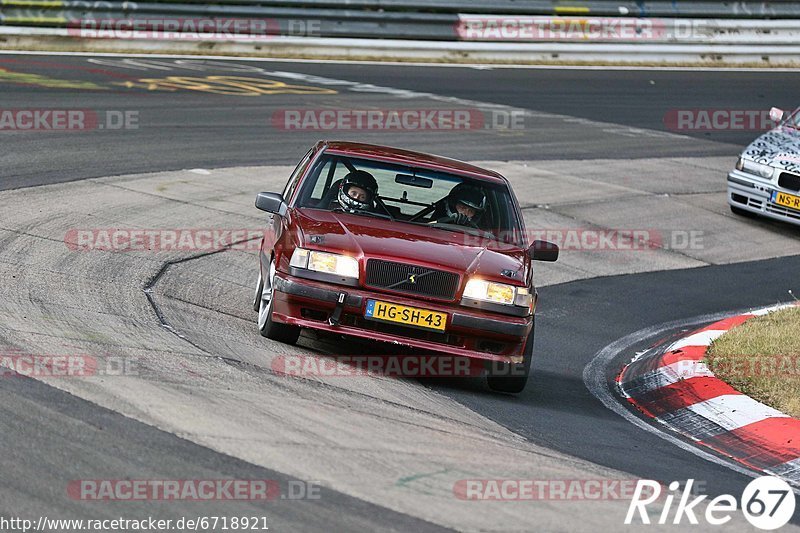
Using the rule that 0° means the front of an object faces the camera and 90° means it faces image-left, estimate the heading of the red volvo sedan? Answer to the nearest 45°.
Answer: approximately 0°

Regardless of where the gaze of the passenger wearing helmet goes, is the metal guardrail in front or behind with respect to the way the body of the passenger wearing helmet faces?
behind

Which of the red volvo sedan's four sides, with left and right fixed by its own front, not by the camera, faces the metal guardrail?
back

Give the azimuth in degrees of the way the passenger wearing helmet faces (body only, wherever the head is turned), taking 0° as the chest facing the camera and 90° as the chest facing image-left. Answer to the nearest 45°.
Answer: approximately 0°

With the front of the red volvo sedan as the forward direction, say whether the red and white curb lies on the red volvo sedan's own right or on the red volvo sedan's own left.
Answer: on the red volvo sedan's own left
